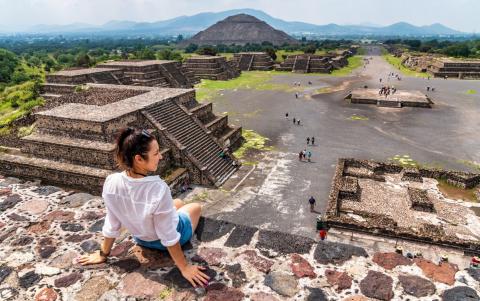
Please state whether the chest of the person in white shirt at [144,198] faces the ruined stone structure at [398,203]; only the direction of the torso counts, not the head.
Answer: yes

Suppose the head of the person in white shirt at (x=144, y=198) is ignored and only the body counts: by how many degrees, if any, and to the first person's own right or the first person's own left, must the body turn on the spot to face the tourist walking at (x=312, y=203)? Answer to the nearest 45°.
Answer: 0° — they already face them

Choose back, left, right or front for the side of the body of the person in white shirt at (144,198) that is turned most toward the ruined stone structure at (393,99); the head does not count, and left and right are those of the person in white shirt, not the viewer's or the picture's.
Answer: front

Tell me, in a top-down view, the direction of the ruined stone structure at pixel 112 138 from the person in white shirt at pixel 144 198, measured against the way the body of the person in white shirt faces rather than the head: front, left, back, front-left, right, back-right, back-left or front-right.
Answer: front-left

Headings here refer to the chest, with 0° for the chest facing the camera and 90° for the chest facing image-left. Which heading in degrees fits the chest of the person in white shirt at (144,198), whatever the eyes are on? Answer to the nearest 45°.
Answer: approximately 225°

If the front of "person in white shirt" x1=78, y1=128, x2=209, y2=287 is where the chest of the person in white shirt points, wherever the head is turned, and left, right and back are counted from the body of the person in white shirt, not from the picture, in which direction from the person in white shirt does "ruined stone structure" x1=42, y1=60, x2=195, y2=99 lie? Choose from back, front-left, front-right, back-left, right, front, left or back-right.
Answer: front-left

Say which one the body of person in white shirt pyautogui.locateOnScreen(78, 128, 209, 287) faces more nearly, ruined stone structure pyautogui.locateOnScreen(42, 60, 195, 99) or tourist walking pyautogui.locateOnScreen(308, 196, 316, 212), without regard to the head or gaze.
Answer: the tourist walking
